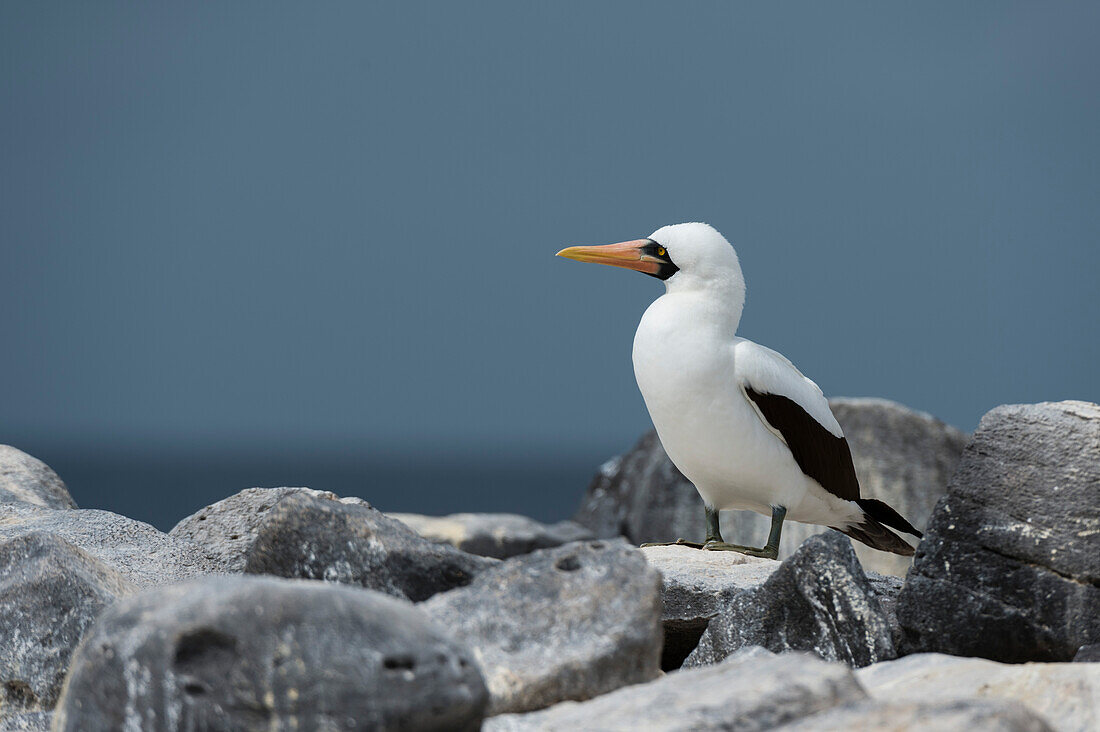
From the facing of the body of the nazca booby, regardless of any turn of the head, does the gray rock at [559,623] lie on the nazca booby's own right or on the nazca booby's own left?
on the nazca booby's own left

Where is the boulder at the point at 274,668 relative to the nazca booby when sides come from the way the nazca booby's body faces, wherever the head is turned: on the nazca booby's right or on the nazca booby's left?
on the nazca booby's left

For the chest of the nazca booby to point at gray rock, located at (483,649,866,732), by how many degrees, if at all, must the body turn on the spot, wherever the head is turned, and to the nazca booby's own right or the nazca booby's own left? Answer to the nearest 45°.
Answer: approximately 90° to the nazca booby's own left

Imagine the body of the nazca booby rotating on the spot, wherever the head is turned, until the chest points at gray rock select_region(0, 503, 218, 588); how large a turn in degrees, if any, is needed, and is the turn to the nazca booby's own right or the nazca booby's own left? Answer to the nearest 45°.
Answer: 0° — it already faces it

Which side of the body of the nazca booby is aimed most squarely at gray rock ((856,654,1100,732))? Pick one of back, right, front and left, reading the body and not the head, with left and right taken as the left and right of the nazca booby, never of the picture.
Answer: left

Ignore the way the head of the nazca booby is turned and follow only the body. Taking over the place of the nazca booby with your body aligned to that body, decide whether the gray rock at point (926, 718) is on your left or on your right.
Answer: on your left

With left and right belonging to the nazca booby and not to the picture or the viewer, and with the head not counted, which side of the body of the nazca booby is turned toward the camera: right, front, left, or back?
left

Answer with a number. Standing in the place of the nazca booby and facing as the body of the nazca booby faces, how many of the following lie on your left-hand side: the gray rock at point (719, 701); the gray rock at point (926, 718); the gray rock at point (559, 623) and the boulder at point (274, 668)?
4

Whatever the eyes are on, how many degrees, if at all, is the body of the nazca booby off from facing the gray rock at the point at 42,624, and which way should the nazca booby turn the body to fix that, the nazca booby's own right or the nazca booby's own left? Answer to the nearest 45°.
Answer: approximately 45° to the nazca booby's own left

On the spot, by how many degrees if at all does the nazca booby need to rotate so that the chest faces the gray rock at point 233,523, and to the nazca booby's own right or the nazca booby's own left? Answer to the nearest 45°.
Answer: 0° — it already faces it

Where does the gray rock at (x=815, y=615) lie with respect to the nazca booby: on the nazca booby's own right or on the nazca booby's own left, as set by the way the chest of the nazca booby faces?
on the nazca booby's own left
